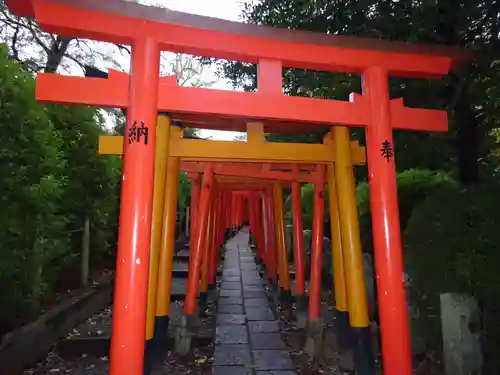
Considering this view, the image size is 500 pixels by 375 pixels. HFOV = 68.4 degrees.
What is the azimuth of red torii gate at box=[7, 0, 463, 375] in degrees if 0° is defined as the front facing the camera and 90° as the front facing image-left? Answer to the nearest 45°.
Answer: approximately 0°

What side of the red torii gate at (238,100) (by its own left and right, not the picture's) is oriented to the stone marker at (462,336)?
left

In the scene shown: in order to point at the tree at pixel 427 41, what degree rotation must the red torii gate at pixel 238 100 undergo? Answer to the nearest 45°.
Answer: approximately 135° to its left
